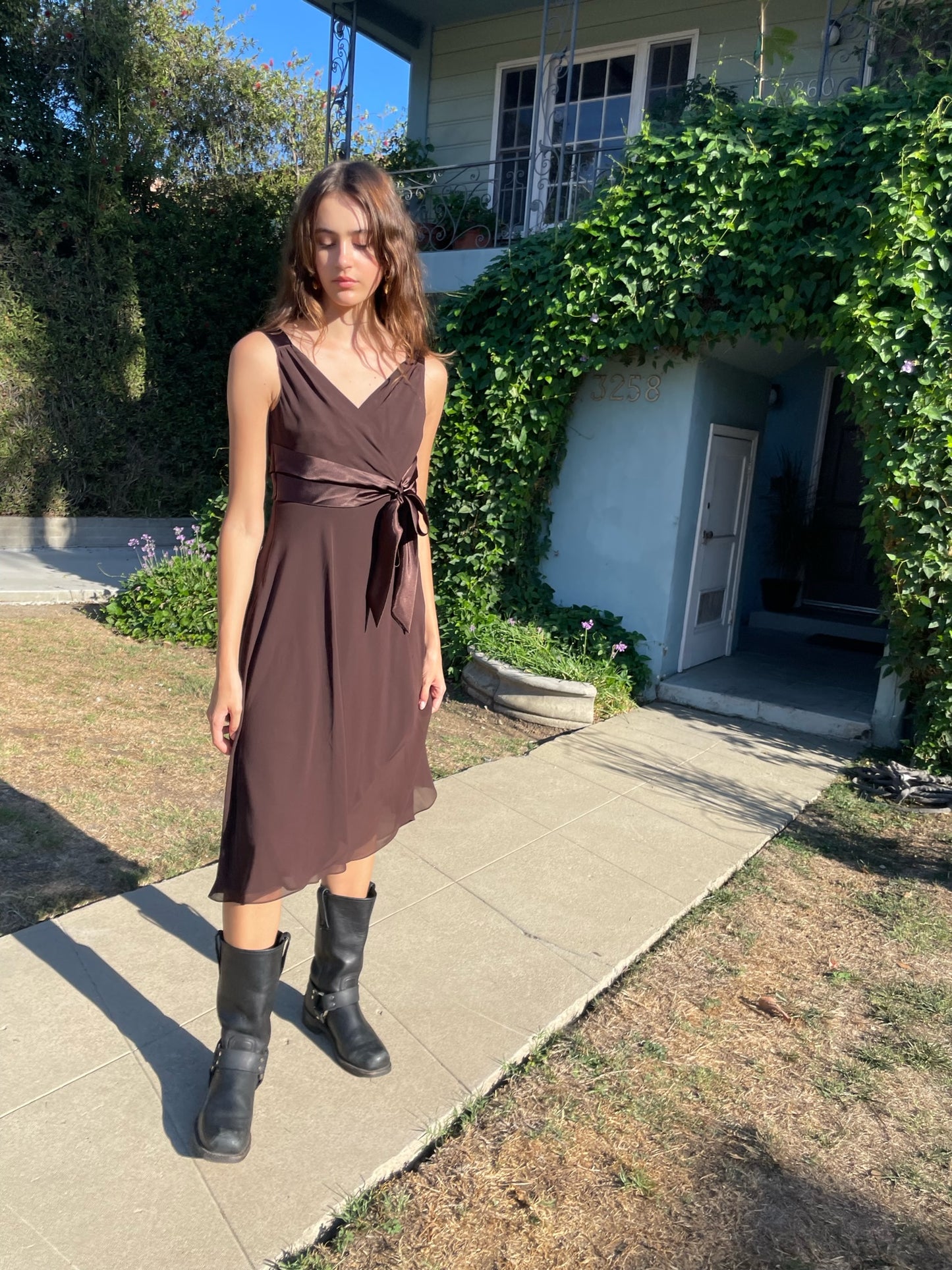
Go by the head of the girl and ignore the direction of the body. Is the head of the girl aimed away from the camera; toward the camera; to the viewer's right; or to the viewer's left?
toward the camera

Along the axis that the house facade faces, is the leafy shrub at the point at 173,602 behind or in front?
in front

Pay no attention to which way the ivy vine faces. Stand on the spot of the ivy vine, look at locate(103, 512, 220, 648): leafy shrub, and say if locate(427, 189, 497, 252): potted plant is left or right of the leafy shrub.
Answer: right

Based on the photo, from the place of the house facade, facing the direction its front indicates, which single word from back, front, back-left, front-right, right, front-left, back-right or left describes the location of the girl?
front-left
